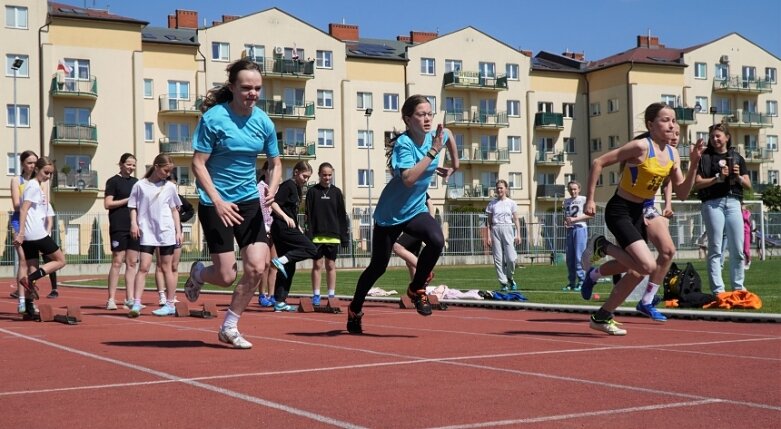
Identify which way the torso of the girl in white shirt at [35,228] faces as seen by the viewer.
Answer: to the viewer's right

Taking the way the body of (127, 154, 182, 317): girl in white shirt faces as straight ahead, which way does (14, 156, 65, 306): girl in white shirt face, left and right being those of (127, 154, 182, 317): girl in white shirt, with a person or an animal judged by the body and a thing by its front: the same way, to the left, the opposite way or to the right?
to the left

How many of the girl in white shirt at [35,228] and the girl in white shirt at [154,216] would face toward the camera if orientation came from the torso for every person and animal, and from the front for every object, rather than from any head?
1

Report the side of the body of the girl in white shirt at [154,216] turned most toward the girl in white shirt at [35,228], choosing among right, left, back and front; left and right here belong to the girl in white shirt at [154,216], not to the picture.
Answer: right
